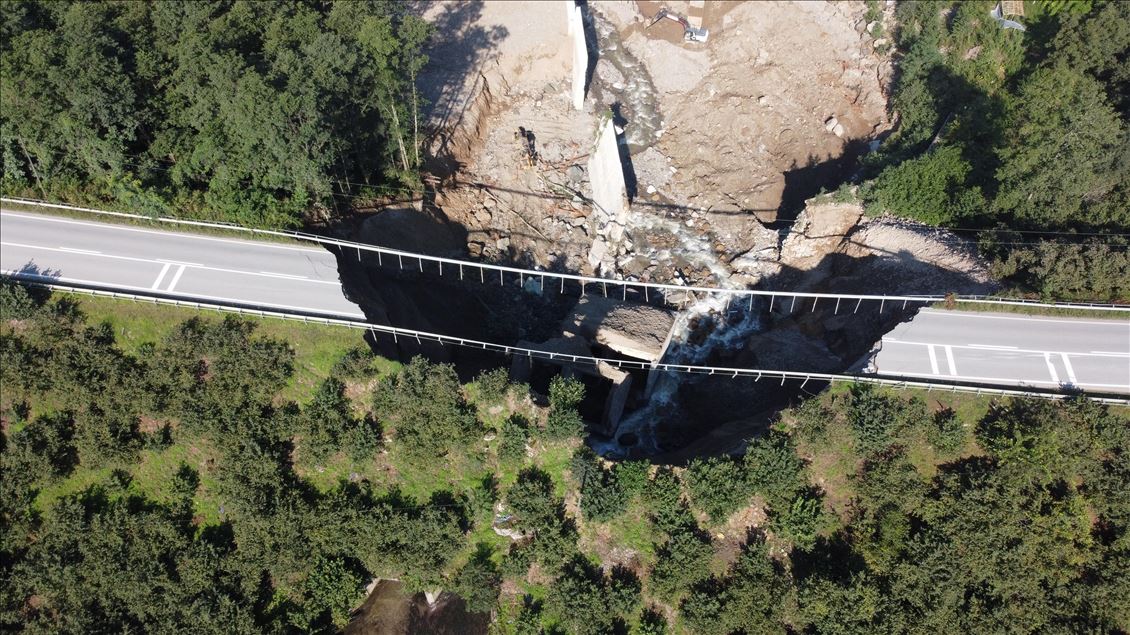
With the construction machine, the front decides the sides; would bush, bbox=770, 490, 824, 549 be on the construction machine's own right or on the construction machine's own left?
on the construction machine's own left

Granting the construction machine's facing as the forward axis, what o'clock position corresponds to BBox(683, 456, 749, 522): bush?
The bush is roughly at 9 o'clock from the construction machine.

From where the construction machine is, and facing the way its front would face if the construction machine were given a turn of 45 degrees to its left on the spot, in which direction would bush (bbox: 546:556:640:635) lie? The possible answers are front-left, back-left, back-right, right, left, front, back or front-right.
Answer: front-left

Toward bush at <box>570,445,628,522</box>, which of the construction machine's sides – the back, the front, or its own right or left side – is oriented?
left

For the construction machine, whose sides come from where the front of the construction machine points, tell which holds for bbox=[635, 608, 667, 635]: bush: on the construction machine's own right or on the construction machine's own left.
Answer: on the construction machine's own left

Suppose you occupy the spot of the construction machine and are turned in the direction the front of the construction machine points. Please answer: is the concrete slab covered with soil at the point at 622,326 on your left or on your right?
on your left

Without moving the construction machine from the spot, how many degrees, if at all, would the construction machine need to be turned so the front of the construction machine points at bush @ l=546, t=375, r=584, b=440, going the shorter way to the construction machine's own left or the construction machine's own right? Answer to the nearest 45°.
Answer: approximately 90° to the construction machine's own left

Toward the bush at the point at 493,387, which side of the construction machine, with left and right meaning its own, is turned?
left

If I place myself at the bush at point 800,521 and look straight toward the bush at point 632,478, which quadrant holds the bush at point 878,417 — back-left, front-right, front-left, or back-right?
back-right

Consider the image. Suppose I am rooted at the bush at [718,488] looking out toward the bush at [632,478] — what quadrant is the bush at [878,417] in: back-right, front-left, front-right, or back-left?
back-right

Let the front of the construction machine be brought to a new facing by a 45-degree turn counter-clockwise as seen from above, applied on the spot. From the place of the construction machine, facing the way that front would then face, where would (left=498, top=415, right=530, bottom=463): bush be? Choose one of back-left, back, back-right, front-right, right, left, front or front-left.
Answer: front-left

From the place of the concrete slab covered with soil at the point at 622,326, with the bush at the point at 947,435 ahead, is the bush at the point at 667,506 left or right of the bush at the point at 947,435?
right

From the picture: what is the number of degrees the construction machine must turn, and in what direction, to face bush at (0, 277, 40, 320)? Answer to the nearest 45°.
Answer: approximately 45° to its left

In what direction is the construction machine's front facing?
to the viewer's left

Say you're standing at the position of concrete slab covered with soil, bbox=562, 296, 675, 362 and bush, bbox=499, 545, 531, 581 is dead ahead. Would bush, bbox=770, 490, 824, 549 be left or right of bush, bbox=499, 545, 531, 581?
left

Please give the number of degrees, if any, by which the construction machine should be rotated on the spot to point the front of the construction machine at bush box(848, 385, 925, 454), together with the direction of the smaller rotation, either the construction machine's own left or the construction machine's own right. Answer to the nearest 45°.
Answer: approximately 90° to the construction machine's own left
